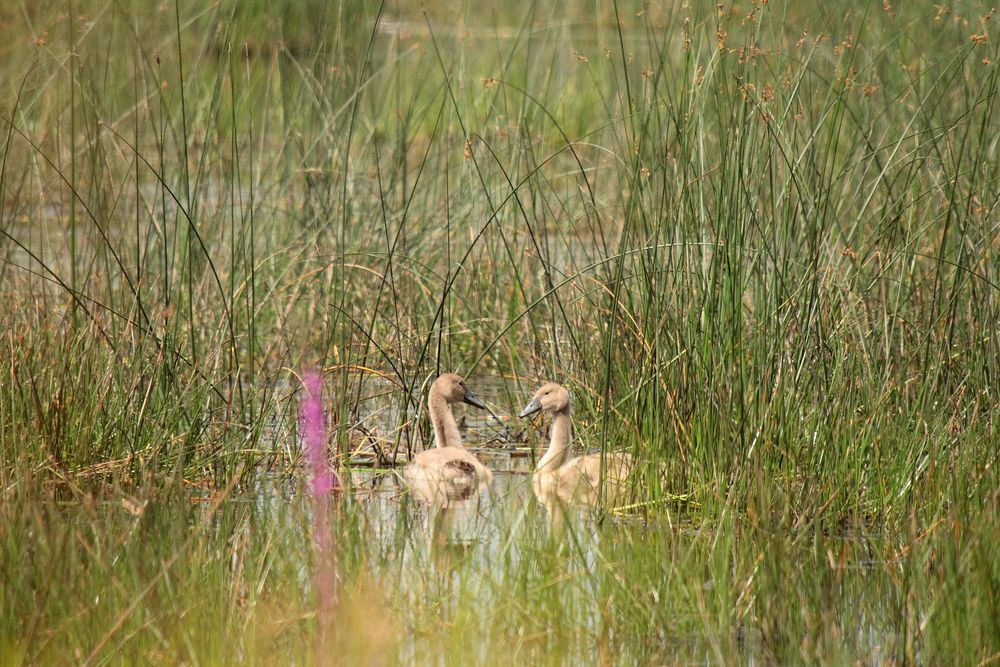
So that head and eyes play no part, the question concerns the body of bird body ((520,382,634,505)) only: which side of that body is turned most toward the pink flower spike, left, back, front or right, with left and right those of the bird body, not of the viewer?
left

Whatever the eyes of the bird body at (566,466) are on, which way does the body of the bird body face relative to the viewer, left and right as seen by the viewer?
facing to the left of the viewer
